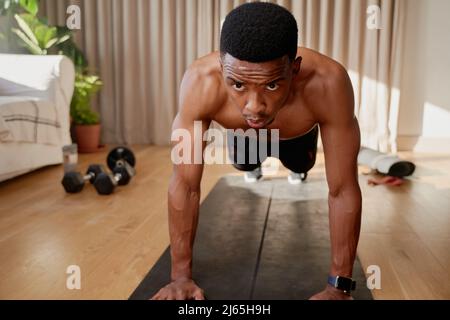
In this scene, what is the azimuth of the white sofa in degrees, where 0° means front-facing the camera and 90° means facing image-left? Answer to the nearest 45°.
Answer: approximately 315°

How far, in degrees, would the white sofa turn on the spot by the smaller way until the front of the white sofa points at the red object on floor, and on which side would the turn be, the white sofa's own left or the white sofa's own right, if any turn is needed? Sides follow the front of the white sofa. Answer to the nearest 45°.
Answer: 0° — it already faces it

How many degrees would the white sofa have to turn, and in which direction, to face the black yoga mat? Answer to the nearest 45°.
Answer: approximately 45° to its right

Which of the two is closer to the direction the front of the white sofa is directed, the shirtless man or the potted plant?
the shirtless man

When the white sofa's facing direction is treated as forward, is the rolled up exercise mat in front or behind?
in front

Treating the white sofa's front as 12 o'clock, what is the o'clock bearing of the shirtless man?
The shirtless man is roughly at 1 o'clock from the white sofa.

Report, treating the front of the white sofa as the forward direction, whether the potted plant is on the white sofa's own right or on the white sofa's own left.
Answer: on the white sofa's own left

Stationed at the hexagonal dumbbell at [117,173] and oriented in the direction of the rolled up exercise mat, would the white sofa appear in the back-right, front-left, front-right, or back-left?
back-left
